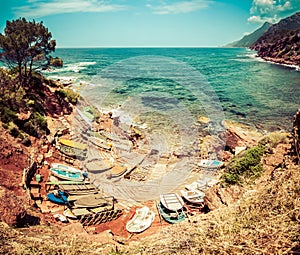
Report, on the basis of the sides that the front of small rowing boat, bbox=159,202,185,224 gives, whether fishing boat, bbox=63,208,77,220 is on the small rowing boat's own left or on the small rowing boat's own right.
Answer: on the small rowing boat's own left

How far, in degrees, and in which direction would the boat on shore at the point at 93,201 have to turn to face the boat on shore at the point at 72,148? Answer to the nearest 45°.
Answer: approximately 90° to its right

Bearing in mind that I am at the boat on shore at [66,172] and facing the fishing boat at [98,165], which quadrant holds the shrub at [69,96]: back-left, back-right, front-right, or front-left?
front-left

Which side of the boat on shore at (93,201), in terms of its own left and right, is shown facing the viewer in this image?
left

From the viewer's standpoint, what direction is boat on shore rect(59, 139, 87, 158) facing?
to the viewer's left

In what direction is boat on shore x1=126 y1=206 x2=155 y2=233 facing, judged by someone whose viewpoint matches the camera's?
facing the viewer and to the left of the viewer

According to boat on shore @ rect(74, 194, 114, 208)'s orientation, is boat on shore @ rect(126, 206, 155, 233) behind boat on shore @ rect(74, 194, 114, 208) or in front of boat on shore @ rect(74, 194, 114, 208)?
behind
